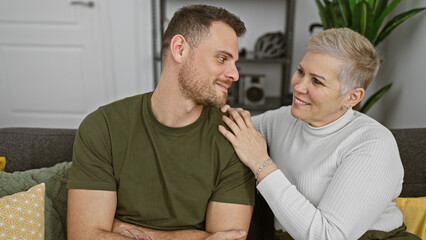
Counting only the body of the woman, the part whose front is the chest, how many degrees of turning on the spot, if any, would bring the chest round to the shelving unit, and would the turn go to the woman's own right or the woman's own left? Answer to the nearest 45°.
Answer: approximately 135° to the woman's own right

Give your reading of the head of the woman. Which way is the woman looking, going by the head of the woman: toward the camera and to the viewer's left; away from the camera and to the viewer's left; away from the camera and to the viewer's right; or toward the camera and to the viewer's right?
toward the camera and to the viewer's left

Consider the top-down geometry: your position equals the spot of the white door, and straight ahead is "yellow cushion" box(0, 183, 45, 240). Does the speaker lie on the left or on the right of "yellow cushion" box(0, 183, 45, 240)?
left

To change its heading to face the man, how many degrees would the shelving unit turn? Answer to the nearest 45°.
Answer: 0° — it already faces them

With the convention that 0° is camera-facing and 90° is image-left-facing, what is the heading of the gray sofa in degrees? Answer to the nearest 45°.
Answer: approximately 0°

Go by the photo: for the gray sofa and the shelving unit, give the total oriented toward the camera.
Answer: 2

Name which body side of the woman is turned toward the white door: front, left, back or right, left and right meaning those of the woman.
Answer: right

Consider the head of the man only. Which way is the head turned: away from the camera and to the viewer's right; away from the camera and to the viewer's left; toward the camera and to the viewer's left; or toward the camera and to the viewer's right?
toward the camera and to the viewer's right
